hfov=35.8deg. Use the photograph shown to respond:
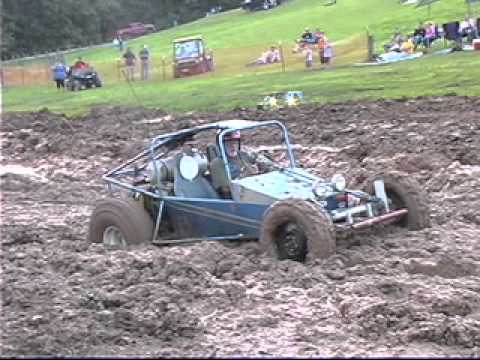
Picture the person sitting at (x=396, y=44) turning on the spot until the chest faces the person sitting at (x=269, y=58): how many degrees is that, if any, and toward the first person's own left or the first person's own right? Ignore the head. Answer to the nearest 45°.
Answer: approximately 45° to the first person's own right

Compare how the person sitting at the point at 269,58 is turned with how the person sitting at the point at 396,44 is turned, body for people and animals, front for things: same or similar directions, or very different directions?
same or similar directions

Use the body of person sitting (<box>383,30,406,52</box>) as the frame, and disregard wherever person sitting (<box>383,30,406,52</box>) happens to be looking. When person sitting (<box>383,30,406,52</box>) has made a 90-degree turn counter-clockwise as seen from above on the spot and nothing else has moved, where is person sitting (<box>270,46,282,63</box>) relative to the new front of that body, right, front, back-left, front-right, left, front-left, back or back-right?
back-right

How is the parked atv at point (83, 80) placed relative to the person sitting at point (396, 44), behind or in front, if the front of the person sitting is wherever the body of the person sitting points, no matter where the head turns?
in front

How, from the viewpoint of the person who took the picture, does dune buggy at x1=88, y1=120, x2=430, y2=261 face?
facing the viewer and to the right of the viewer
